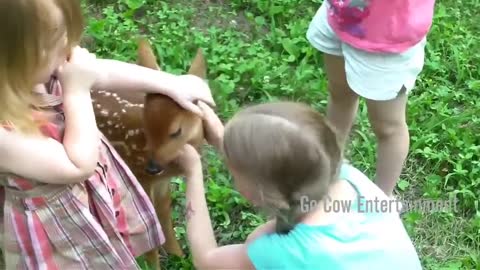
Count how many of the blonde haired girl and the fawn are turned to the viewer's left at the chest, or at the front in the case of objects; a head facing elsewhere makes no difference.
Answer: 0

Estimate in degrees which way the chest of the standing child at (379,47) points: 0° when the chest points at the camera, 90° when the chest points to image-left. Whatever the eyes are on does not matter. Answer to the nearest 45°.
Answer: approximately 45°

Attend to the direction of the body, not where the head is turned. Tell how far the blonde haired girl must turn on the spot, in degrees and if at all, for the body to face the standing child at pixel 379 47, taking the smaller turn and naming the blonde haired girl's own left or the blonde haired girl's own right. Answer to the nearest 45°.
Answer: approximately 45° to the blonde haired girl's own left

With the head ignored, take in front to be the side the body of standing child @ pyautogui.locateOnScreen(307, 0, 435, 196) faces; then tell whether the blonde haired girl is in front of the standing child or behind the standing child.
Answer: in front

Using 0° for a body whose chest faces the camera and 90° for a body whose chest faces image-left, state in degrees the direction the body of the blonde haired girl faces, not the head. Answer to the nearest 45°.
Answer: approximately 315°

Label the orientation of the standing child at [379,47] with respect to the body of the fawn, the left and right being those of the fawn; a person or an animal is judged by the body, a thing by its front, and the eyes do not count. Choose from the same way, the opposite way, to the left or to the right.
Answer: to the right

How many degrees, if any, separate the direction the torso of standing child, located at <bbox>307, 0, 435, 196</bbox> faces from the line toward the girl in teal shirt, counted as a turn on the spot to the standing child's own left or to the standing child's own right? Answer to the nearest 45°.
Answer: approximately 45° to the standing child's own left

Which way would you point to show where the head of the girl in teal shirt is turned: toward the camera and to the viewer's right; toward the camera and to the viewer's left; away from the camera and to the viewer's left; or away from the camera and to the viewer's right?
away from the camera and to the viewer's left
